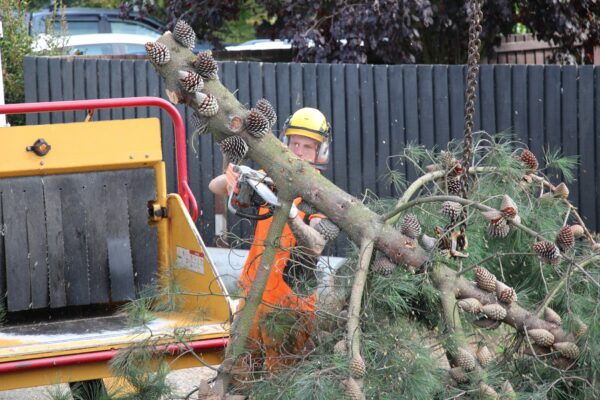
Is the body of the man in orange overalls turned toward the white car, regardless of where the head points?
no

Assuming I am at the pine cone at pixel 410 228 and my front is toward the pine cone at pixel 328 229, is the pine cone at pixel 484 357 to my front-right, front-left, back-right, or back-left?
back-left

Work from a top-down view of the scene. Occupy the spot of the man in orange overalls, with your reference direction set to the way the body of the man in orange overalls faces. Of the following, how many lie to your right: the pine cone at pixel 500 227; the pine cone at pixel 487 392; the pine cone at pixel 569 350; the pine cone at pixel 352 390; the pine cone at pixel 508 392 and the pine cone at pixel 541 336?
0

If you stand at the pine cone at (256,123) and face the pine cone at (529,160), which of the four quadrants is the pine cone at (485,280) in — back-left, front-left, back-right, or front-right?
front-right

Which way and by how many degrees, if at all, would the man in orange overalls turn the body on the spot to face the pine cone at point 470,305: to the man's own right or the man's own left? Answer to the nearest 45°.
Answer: approximately 90° to the man's own left

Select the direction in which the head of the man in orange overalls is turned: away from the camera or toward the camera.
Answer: toward the camera

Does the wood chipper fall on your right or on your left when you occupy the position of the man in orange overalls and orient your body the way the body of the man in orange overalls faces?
on your right

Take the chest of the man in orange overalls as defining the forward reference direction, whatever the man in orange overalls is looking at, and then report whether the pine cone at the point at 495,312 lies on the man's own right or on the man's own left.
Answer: on the man's own left

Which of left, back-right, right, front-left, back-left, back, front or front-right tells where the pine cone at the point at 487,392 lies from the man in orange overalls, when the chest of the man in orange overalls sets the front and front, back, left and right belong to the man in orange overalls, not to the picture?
left

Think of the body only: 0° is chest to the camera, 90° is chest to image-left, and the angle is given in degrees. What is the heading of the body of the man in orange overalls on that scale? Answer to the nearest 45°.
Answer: approximately 45°
